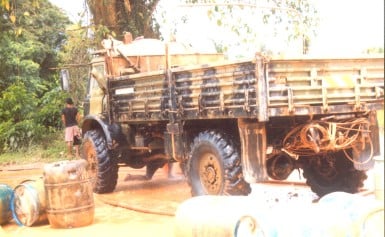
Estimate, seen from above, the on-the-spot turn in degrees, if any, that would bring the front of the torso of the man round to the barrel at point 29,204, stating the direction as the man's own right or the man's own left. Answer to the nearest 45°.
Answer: approximately 180°

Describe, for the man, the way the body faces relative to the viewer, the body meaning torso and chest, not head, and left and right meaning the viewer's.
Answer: facing away from the viewer

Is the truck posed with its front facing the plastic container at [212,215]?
no

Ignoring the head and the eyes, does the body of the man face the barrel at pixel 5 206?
no

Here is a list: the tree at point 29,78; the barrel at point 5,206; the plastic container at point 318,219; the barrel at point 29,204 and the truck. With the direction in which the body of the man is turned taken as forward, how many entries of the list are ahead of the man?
1

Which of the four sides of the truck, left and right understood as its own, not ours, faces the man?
front

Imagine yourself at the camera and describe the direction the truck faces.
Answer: facing away from the viewer and to the left of the viewer

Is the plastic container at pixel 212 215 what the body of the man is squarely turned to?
no

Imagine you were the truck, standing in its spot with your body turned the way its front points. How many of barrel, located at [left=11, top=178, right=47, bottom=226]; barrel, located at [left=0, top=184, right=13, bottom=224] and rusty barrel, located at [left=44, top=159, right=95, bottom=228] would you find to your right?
0

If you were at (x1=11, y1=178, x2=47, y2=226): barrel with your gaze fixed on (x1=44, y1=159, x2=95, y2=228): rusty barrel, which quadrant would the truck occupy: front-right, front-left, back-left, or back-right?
front-left

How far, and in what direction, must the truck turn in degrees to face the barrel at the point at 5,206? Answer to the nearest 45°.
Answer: approximately 45° to its left

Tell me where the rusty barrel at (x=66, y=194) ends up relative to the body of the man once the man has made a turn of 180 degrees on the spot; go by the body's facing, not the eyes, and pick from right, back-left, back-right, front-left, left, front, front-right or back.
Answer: front

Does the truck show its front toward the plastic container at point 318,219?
no
